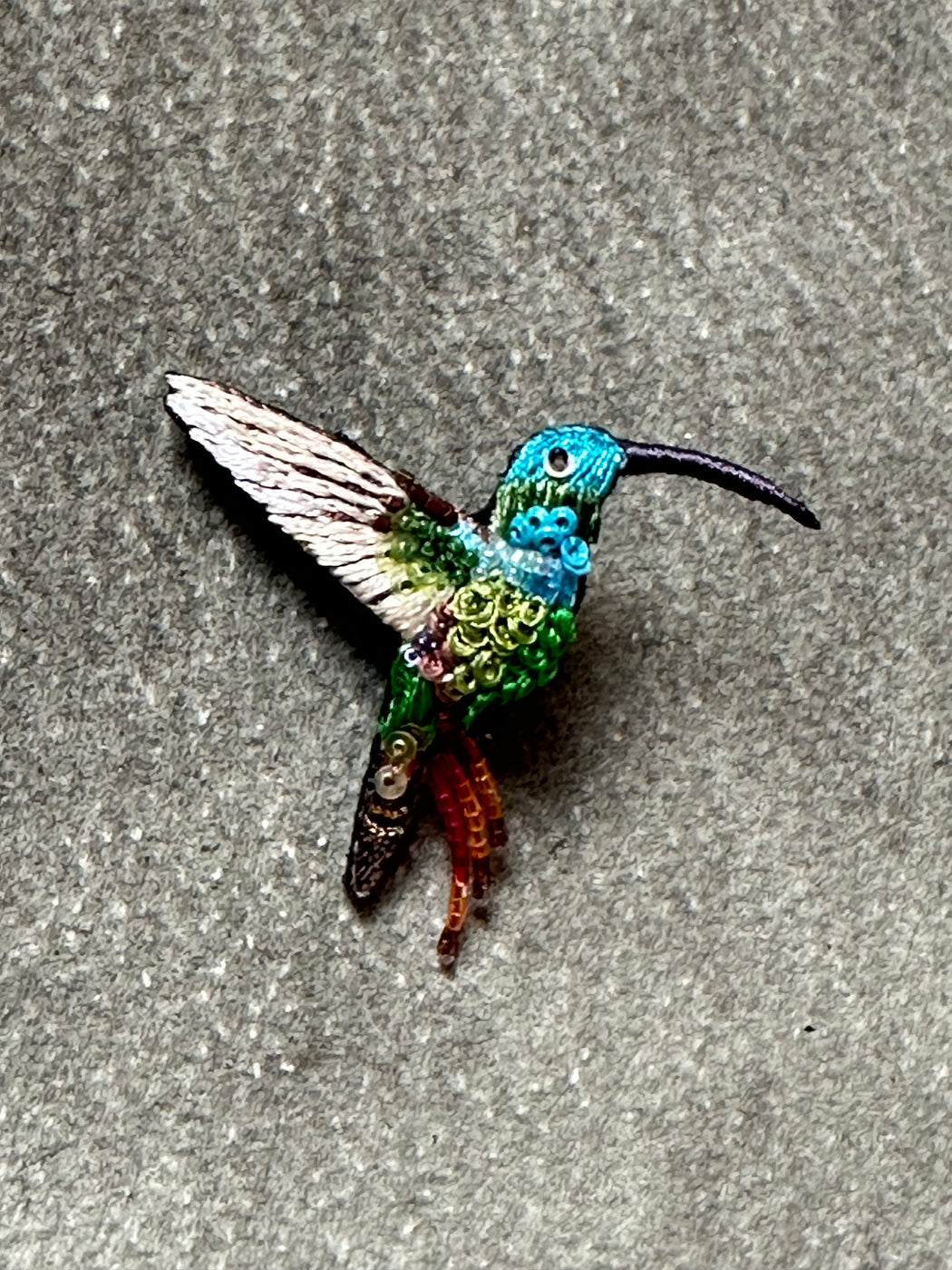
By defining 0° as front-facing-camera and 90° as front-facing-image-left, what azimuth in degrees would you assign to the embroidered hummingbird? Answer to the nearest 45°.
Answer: approximately 270°
